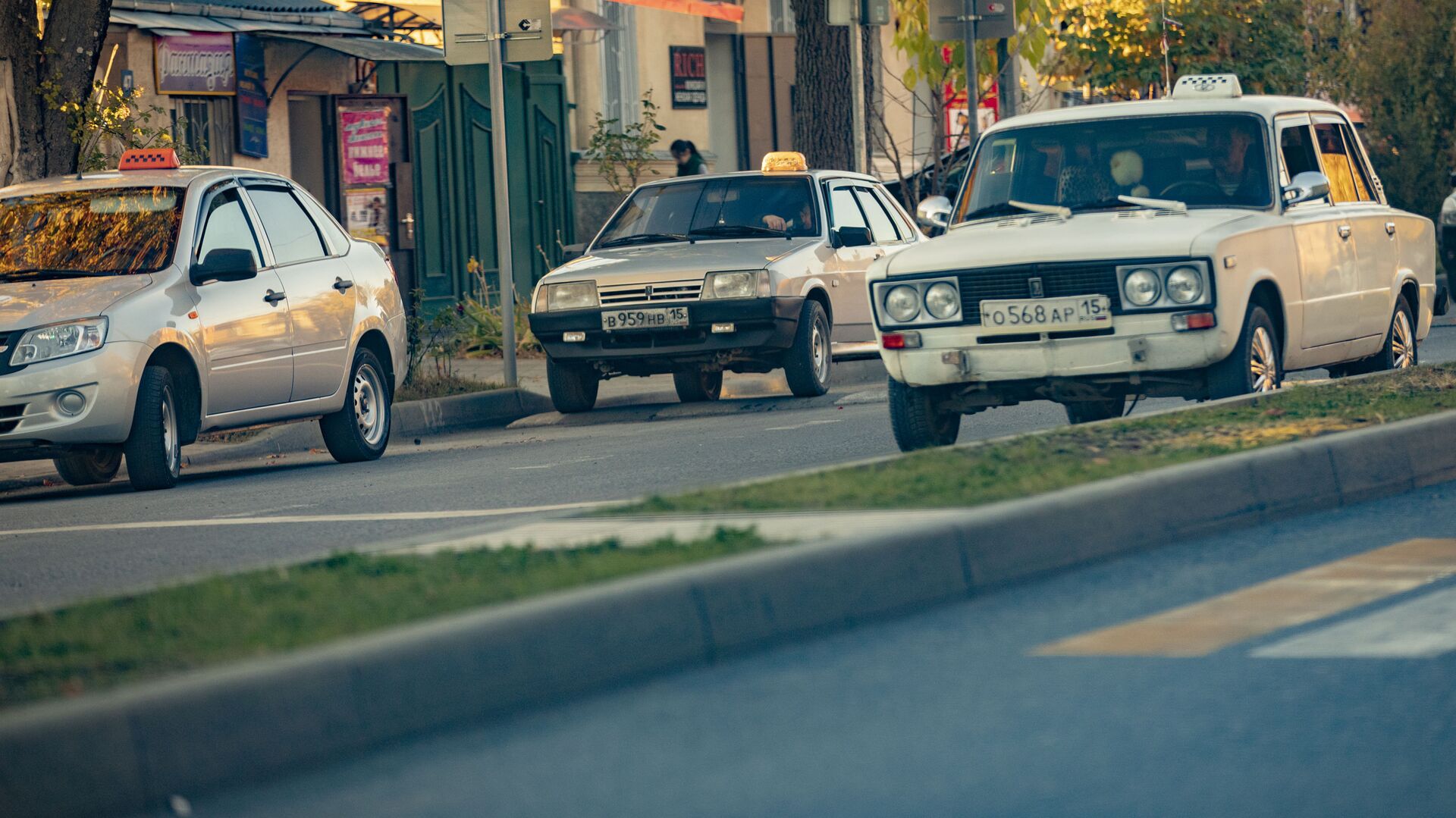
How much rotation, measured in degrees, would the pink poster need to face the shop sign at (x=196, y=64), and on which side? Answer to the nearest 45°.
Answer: approximately 45° to its right

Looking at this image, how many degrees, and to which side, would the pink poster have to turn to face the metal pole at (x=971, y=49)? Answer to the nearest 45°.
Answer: approximately 45° to its left

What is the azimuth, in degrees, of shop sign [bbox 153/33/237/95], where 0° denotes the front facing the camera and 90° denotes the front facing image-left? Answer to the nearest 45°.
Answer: approximately 0°

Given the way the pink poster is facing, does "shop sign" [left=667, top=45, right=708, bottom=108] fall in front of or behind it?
behind

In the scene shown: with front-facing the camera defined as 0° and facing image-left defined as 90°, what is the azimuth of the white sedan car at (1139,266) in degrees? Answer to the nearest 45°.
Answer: approximately 45°

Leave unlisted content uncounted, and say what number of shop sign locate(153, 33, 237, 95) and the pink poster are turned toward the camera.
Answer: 2

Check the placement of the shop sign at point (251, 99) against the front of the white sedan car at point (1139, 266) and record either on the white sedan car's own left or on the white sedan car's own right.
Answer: on the white sedan car's own right

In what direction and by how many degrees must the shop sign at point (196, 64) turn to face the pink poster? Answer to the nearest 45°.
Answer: approximately 135° to its left

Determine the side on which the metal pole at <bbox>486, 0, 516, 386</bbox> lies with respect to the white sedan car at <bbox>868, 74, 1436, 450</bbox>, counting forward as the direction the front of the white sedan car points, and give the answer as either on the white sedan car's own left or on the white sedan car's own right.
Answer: on the white sedan car's own right
